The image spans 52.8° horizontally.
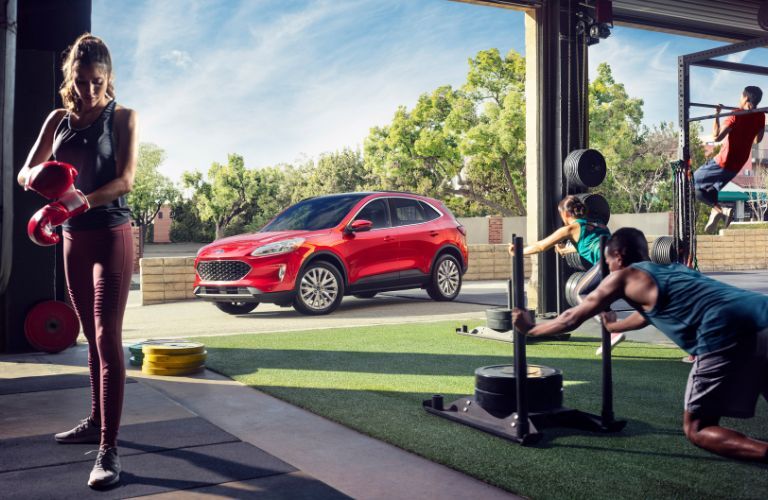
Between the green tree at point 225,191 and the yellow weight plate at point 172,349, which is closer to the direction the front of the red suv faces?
the yellow weight plate

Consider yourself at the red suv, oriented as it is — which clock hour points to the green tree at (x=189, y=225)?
The green tree is roughly at 4 o'clock from the red suv.

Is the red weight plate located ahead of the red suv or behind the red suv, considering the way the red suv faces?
ahead

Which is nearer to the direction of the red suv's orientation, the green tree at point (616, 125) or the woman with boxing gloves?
the woman with boxing gloves

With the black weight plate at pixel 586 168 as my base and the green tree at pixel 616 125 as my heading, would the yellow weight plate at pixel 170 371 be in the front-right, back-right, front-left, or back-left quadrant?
back-left

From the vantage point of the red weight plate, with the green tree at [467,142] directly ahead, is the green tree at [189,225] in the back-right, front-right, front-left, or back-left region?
front-left

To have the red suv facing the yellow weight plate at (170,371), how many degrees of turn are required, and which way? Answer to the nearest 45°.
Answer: approximately 45° to its left

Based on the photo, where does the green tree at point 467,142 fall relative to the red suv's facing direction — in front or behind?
behind

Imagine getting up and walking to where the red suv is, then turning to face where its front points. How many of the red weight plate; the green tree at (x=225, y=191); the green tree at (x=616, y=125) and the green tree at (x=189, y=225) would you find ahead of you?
1

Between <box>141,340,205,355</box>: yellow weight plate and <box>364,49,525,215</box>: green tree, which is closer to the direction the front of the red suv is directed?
the yellow weight plate

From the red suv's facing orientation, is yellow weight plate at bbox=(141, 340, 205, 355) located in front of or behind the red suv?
in front

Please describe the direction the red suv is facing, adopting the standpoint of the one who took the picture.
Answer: facing the viewer and to the left of the viewer

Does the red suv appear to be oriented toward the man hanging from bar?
no

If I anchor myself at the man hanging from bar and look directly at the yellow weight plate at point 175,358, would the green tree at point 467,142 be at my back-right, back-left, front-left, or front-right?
back-right

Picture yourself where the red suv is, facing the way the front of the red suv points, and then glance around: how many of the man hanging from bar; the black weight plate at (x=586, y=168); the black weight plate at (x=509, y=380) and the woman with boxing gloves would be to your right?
0

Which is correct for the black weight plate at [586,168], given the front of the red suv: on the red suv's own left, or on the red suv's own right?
on the red suv's own left
